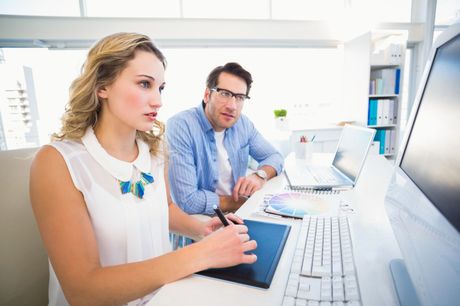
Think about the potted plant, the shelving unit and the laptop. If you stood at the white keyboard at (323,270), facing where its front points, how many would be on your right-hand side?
3

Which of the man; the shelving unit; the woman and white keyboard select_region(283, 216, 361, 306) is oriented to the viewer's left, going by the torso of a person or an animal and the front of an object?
the white keyboard

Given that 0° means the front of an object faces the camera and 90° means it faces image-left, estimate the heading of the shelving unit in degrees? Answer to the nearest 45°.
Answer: approximately 315°

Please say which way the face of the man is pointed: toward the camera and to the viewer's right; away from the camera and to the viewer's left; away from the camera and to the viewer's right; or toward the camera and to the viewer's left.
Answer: toward the camera and to the viewer's right

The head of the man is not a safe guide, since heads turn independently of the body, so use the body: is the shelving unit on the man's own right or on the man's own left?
on the man's own left

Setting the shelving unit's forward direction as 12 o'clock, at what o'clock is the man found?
The man is roughly at 2 o'clock from the shelving unit.

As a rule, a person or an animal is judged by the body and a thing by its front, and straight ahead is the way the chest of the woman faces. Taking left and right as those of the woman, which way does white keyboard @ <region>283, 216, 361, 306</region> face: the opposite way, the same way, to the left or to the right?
the opposite way

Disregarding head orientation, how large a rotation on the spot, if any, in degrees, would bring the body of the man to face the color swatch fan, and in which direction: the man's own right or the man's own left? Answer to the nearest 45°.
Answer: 0° — they already face it

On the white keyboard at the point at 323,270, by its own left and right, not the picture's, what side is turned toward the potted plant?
right

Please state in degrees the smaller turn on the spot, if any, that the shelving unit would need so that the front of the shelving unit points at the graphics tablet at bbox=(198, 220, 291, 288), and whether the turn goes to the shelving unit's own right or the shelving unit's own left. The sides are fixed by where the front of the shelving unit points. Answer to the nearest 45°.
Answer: approximately 45° to the shelving unit's own right

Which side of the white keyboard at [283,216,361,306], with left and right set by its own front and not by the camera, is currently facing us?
left

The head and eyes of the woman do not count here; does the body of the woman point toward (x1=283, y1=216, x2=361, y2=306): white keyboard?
yes

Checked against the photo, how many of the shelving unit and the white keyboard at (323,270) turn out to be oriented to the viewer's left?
1

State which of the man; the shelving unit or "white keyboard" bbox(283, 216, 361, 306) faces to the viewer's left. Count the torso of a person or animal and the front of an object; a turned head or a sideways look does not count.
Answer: the white keyboard
